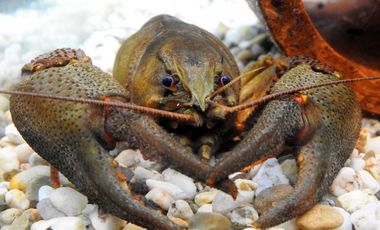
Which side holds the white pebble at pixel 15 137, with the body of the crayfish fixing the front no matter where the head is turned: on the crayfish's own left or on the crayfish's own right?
on the crayfish's own right

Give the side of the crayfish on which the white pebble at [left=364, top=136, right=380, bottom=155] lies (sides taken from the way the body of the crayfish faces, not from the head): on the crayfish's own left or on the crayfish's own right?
on the crayfish's own left

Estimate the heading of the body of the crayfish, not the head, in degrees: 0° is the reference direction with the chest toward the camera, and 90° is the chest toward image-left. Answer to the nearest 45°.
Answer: approximately 0°

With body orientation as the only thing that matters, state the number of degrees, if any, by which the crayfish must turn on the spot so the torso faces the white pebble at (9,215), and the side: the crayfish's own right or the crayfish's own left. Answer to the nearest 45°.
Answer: approximately 90° to the crayfish's own right

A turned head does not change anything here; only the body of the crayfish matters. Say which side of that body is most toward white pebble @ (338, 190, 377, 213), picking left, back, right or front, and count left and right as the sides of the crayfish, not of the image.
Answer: left

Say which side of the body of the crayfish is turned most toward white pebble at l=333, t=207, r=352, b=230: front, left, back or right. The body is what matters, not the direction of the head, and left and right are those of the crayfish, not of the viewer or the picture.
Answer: left

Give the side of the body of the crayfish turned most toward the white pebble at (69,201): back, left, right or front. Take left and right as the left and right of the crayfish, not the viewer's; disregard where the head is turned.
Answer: right

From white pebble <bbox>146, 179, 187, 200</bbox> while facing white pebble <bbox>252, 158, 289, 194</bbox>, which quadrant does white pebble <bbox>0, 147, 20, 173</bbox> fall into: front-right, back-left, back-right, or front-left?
back-left

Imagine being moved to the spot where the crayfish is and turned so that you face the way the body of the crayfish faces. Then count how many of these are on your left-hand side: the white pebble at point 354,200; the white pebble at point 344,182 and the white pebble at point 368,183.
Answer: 3

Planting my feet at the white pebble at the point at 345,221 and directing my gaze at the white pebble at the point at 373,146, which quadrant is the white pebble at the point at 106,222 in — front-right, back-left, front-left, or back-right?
back-left

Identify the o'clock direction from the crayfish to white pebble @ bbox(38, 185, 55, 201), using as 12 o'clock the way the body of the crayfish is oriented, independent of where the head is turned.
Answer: The white pebble is roughly at 3 o'clock from the crayfish.

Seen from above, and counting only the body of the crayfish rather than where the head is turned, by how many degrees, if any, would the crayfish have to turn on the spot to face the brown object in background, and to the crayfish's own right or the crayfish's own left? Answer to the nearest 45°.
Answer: approximately 135° to the crayfish's own left
